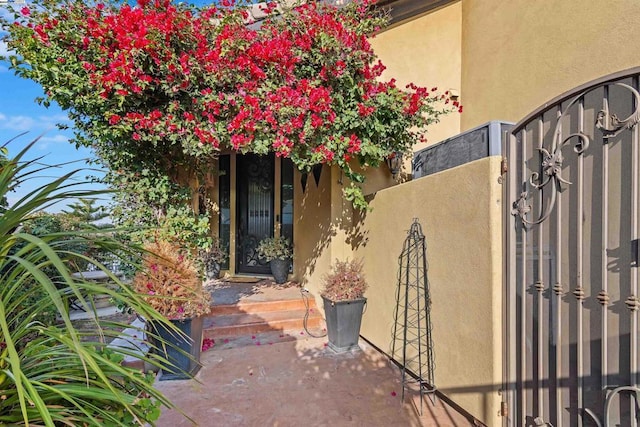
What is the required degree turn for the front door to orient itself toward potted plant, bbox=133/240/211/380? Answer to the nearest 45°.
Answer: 0° — it already faces it

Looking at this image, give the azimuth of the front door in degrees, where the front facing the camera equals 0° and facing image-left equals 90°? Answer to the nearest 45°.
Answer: approximately 0°

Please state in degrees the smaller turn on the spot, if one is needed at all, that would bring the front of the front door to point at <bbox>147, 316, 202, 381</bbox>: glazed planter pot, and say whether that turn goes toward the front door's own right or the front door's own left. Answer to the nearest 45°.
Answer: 0° — it already faces it
